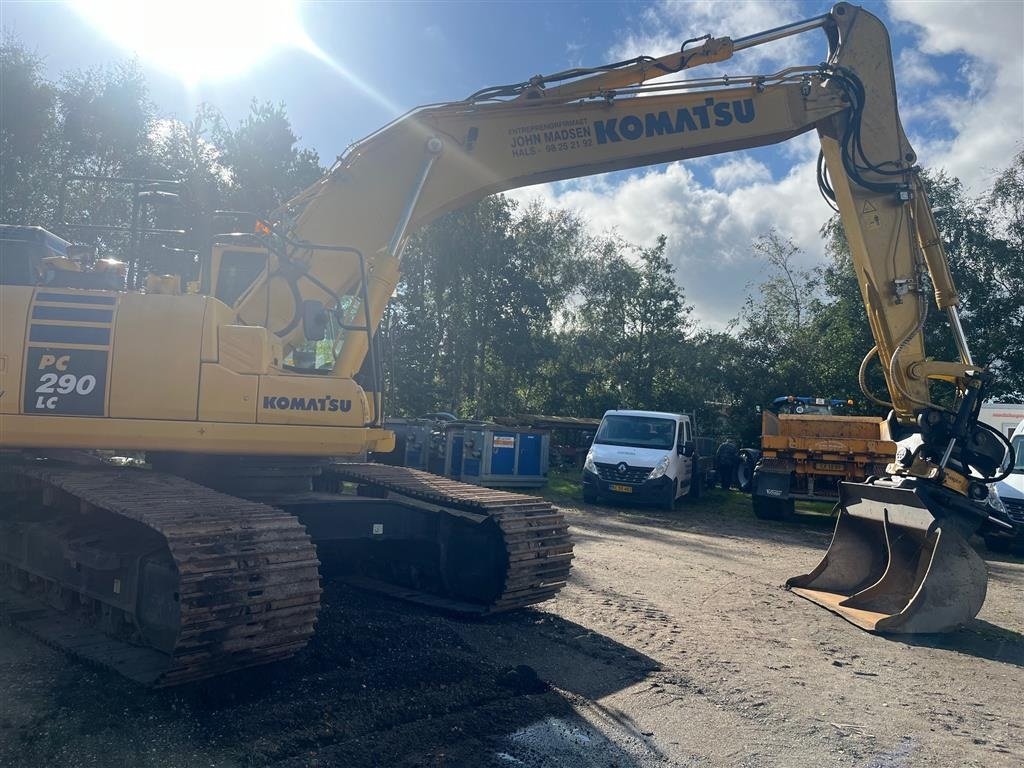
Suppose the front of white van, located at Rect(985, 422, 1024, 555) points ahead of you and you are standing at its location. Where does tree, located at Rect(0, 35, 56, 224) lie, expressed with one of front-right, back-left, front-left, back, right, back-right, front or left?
front-right

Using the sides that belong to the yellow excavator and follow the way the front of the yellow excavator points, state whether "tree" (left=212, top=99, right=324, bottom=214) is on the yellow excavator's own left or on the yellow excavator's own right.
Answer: on the yellow excavator's own left

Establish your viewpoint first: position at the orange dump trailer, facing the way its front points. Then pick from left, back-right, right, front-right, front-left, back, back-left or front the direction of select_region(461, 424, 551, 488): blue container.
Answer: left

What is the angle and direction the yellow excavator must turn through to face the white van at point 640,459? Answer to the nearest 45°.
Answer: approximately 90° to its left

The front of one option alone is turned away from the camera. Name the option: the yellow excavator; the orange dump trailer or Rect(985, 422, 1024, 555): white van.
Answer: the orange dump trailer

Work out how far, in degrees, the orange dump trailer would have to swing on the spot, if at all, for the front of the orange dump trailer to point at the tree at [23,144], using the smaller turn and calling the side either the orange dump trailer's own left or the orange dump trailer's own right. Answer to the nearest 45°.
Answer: approximately 90° to the orange dump trailer's own left

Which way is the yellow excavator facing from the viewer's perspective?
to the viewer's right

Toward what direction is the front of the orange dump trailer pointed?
away from the camera

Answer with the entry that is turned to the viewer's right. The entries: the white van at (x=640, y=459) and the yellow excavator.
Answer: the yellow excavator

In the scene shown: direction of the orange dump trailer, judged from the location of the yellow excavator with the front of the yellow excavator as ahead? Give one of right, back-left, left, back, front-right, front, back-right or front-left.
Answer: front-left

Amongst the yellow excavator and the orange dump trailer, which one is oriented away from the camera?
the orange dump trailer

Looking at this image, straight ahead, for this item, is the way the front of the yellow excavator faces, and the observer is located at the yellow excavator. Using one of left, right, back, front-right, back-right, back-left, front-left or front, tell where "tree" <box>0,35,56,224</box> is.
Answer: back-left
